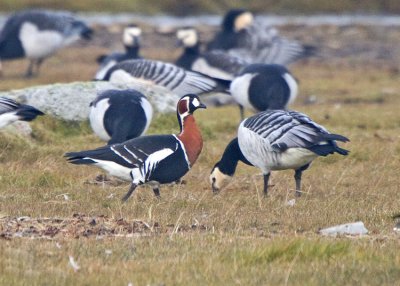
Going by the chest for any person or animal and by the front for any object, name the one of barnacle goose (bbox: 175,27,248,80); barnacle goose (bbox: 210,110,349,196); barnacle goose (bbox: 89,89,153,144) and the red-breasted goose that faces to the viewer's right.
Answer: the red-breasted goose

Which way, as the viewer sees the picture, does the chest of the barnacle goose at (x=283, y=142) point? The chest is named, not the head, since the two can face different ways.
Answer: to the viewer's left

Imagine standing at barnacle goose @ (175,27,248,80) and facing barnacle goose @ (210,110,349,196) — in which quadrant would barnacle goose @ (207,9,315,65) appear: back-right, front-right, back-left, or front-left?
back-left

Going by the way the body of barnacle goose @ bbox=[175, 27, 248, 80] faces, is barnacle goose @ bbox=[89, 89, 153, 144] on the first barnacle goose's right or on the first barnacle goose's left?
on the first barnacle goose's left

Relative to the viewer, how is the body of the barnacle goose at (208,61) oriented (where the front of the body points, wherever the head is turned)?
to the viewer's left

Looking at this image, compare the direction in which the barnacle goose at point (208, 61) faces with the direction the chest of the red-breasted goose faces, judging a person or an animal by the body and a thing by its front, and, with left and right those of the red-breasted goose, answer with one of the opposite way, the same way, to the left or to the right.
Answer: the opposite way

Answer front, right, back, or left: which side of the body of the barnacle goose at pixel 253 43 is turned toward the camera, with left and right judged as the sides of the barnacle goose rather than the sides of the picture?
left

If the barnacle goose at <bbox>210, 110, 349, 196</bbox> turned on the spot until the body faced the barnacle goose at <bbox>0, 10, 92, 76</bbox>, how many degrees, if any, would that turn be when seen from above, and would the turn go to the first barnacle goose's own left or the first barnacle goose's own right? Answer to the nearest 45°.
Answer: approximately 45° to the first barnacle goose's own right

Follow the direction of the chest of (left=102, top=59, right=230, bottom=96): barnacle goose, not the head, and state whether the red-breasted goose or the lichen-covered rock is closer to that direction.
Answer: the lichen-covered rock
